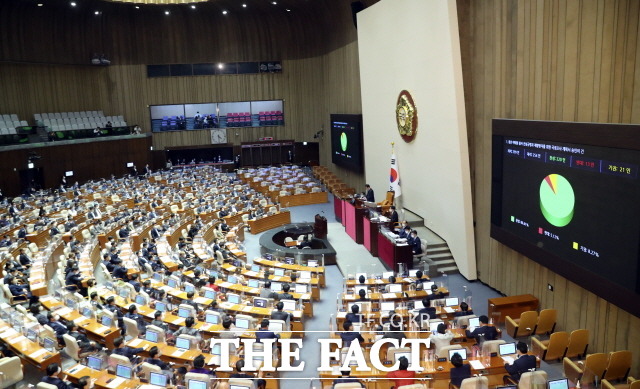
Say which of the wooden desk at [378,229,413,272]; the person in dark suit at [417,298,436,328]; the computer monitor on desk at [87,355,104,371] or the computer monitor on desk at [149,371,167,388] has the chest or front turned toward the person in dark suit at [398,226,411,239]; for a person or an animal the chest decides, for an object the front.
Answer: the person in dark suit at [417,298,436,328]

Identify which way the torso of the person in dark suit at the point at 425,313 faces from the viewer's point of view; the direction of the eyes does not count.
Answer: away from the camera

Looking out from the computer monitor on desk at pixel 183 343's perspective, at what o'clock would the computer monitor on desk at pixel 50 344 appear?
the computer monitor on desk at pixel 50 344 is roughly at 2 o'clock from the computer monitor on desk at pixel 183 343.

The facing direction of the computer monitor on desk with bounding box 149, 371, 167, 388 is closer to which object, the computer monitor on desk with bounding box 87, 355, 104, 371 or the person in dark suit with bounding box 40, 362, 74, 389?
the person in dark suit

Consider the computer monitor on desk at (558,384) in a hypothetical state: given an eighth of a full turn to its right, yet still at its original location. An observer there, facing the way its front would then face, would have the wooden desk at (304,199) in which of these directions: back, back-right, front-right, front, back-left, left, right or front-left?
right

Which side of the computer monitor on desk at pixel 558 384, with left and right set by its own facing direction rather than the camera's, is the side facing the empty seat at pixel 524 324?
back

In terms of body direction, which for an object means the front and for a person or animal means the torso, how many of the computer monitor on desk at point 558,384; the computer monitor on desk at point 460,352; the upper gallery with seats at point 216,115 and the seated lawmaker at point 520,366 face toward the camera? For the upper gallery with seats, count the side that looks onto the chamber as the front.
3

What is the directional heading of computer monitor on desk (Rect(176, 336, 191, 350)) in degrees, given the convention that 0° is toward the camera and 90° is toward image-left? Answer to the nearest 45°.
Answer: approximately 45°

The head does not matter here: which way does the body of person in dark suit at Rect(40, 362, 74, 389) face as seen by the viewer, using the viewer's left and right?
facing away from the viewer and to the right of the viewer

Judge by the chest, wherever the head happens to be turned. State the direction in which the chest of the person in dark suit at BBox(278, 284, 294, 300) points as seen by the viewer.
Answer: away from the camera

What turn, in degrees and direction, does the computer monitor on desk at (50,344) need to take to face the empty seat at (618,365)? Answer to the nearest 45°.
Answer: approximately 90° to its left

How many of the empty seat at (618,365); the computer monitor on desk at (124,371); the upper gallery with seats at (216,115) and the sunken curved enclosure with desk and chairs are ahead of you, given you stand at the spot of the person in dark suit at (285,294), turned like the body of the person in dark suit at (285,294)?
2

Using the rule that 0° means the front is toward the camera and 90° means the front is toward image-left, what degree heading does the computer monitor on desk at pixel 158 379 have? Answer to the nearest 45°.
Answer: approximately 45°
